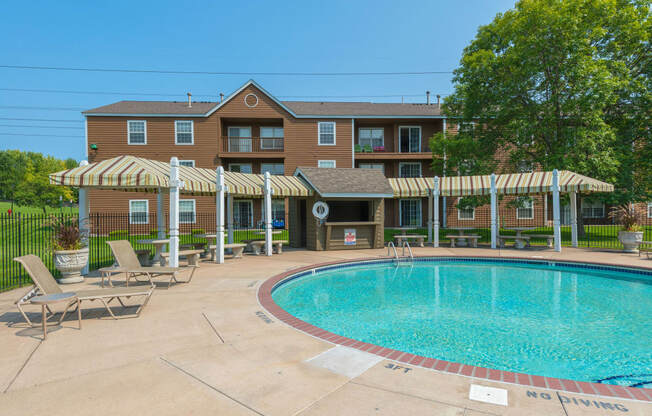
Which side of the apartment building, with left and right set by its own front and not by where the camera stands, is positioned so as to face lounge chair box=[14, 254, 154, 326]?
front

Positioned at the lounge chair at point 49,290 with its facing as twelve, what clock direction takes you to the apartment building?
The apartment building is roughly at 10 o'clock from the lounge chair.

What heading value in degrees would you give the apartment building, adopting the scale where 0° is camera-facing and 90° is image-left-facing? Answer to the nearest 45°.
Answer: approximately 0°

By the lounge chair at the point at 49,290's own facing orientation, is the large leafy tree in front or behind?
in front

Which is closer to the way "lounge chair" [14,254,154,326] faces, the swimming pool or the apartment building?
the swimming pool

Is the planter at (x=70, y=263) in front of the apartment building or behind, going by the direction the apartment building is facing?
in front

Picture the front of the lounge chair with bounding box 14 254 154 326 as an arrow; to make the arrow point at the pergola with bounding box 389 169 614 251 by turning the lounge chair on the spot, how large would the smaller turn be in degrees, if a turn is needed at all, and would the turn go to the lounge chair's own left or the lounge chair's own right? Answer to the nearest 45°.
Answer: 0° — it already faces it

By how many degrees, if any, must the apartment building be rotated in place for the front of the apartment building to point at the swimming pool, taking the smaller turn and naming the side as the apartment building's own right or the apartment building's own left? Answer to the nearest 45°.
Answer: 0° — it already faces it

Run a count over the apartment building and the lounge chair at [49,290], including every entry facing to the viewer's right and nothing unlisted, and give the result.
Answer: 1

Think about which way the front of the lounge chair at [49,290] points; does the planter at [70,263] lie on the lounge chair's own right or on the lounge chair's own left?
on the lounge chair's own left

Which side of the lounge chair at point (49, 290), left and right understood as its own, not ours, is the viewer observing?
right

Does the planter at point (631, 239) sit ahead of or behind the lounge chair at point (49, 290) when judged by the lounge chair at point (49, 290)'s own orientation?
ahead
